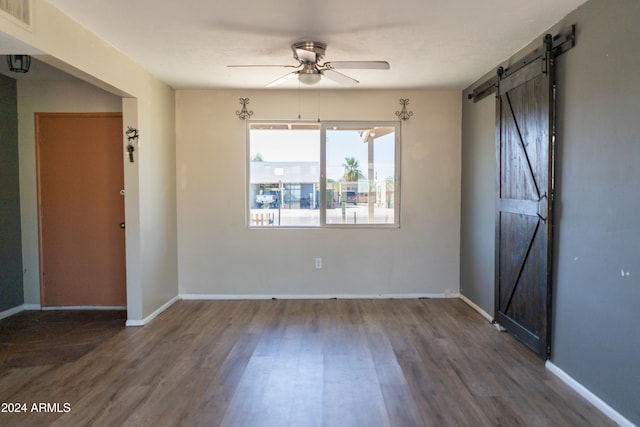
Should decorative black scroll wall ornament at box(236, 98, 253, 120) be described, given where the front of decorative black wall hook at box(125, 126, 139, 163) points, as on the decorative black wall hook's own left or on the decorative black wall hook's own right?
on the decorative black wall hook's own left

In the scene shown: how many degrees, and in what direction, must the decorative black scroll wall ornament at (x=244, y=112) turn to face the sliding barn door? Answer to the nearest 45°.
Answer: approximately 45° to its left

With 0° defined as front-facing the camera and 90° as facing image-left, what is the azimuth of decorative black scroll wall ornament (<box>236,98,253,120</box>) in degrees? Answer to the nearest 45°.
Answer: approximately 0°

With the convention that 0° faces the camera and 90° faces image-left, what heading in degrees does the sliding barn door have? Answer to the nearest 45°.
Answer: approximately 45°

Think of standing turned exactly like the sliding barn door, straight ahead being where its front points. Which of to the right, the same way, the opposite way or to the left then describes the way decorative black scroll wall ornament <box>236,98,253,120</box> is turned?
to the left

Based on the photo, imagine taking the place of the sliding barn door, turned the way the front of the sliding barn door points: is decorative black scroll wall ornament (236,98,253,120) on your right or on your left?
on your right
